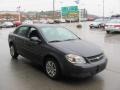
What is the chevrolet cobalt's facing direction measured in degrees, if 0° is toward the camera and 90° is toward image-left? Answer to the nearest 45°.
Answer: approximately 315°

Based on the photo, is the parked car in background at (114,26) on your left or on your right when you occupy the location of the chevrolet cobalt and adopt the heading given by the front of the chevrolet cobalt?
on your left
